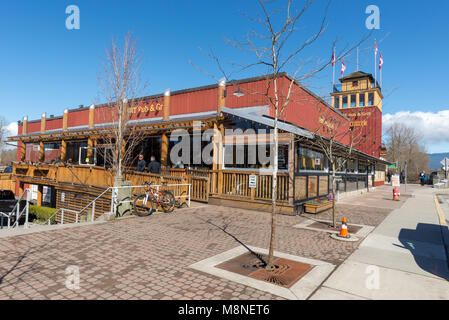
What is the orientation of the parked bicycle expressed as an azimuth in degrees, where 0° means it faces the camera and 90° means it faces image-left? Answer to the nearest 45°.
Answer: approximately 45°

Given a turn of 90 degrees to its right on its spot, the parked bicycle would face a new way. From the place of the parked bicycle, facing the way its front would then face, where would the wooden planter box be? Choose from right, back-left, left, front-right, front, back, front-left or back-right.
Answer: back-right
